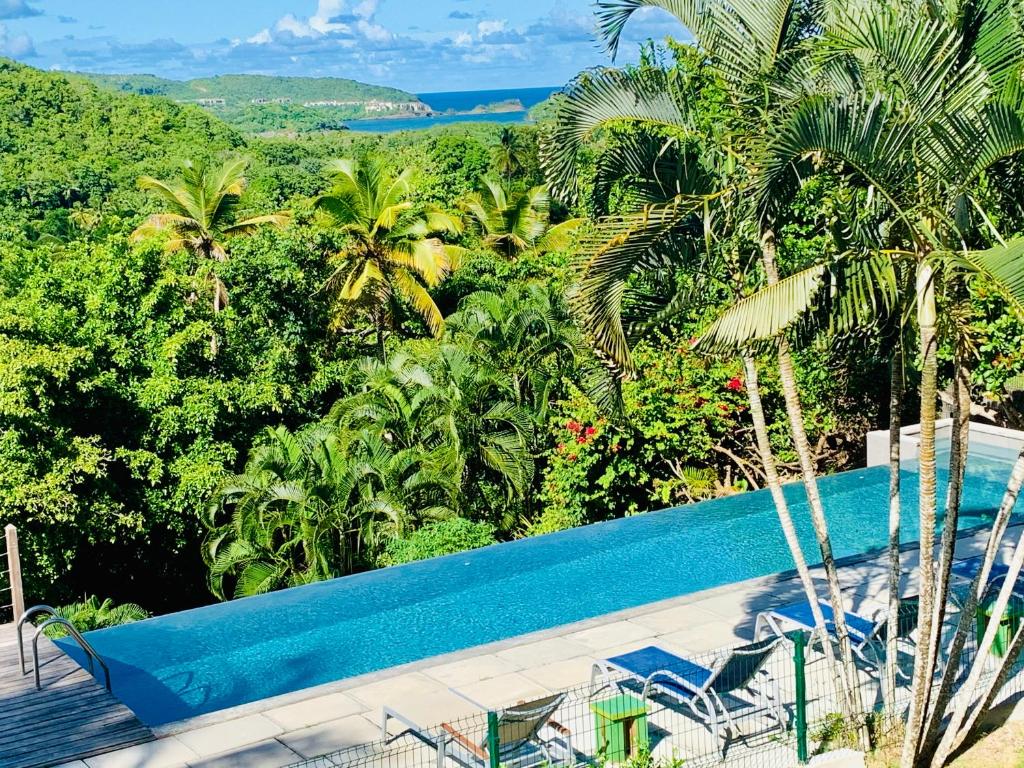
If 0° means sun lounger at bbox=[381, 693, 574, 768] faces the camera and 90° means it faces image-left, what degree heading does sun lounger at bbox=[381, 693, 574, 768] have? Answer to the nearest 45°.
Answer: approximately 135°

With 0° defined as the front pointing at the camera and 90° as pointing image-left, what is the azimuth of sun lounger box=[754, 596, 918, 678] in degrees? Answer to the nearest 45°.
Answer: approximately 135°

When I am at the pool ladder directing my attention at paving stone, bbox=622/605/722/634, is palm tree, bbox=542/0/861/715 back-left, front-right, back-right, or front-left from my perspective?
front-right

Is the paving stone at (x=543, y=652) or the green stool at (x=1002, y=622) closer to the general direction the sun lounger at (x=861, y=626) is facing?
the paving stone

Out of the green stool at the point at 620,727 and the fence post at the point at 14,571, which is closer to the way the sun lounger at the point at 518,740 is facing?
the fence post

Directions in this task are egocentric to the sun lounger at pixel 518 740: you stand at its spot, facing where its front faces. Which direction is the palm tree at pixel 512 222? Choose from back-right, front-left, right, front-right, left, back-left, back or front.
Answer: front-right

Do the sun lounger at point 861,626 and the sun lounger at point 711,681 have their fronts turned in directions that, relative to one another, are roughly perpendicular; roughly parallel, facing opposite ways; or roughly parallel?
roughly parallel

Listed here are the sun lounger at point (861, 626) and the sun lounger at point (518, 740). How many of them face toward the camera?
0

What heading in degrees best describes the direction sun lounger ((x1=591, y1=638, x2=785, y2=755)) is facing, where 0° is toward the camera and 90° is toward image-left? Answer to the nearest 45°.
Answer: approximately 135°

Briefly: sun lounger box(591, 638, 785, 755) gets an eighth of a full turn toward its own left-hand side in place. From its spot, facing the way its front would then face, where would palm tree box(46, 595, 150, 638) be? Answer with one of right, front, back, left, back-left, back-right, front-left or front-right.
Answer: front-right

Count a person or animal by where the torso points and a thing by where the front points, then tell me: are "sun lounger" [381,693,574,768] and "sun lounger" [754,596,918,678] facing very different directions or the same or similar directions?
same or similar directions

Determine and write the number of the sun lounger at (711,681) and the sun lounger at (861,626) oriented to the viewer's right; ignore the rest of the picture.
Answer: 0

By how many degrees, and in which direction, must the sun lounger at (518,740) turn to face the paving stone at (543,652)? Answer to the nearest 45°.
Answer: approximately 45° to its right

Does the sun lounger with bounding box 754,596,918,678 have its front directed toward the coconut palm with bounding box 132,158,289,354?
yes

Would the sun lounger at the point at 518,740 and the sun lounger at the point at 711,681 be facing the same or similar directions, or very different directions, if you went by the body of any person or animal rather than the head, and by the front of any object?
same or similar directions

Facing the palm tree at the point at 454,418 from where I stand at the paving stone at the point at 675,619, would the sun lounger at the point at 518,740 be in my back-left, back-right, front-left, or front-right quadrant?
back-left

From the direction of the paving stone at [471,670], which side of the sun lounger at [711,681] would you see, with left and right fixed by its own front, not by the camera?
front
